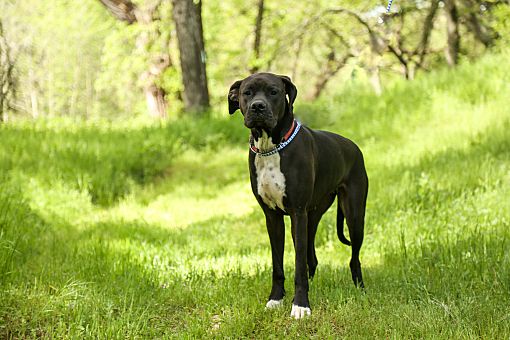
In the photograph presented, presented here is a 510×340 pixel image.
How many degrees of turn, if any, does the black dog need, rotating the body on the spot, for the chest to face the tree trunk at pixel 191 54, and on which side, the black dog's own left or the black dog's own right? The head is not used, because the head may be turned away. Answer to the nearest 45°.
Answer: approximately 135° to the black dog's own right

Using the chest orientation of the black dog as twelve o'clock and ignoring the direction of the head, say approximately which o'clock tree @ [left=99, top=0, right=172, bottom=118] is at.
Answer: The tree is roughly at 4 o'clock from the black dog.

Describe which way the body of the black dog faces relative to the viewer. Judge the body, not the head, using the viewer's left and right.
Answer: facing the viewer and to the left of the viewer
